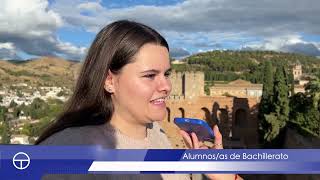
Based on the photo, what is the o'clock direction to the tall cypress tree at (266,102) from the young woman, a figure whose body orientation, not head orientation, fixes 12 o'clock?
The tall cypress tree is roughly at 8 o'clock from the young woman.

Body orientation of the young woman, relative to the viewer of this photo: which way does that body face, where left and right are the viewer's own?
facing the viewer and to the right of the viewer

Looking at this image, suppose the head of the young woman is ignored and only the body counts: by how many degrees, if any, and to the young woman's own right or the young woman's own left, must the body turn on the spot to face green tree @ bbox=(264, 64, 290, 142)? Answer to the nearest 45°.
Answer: approximately 135° to the young woman's own left

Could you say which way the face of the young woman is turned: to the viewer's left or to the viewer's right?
to the viewer's right

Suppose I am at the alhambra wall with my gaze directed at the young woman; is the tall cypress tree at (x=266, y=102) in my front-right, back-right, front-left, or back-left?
front-left

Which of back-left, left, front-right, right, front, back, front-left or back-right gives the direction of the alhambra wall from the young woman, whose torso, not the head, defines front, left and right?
back-left
